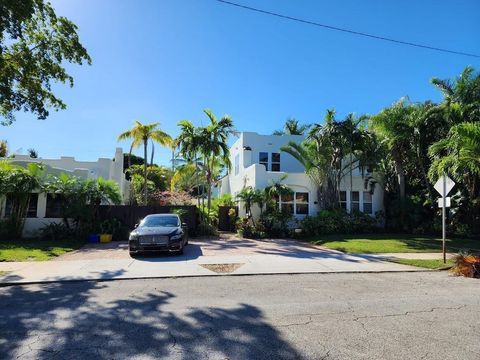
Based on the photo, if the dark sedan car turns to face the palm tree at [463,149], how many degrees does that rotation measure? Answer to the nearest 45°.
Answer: approximately 90° to its left

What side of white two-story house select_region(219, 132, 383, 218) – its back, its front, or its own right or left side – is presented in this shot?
front

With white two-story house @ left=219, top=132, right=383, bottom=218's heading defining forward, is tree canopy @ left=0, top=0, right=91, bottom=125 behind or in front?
in front

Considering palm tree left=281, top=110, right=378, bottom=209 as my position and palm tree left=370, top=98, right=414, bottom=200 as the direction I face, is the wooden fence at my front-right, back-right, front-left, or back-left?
back-right

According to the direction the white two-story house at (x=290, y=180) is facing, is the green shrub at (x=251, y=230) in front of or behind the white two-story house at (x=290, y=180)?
in front

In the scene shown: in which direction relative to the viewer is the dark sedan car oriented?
toward the camera

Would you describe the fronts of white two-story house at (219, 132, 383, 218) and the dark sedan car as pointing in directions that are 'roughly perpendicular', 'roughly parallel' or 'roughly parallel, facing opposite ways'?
roughly parallel

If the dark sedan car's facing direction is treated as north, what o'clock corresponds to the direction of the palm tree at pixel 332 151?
The palm tree is roughly at 8 o'clock from the dark sedan car.

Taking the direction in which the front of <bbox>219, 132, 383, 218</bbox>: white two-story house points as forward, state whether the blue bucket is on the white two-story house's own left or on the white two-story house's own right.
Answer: on the white two-story house's own right

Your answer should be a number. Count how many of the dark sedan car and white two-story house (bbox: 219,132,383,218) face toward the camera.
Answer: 2

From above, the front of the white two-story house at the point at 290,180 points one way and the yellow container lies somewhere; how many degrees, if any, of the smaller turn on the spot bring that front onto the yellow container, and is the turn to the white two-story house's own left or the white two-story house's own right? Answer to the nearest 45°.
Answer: approximately 45° to the white two-story house's own right

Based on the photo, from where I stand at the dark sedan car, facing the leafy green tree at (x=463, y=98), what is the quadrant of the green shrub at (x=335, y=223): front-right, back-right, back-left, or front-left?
front-left
